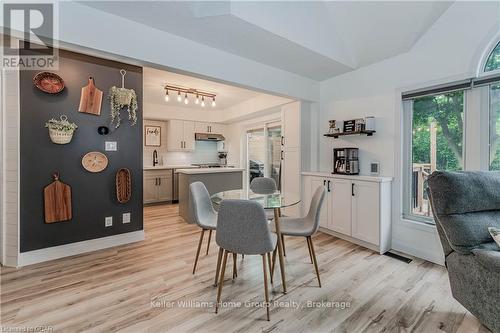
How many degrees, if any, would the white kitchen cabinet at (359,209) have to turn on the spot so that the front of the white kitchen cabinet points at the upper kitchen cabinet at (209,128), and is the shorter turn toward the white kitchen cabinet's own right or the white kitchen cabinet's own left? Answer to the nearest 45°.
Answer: approximately 90° to the white kitchen cabinet's own right

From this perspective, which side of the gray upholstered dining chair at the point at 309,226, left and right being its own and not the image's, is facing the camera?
left

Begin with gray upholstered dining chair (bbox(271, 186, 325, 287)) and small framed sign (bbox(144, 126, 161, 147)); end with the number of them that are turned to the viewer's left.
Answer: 1

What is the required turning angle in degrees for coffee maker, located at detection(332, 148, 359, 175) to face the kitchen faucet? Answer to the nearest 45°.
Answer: approximately 45° to its right
